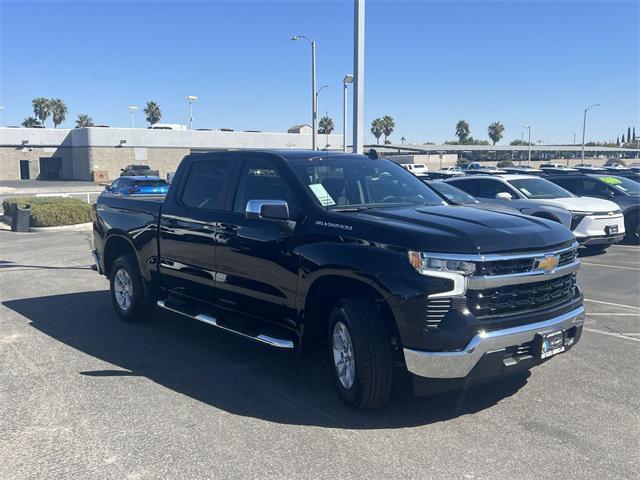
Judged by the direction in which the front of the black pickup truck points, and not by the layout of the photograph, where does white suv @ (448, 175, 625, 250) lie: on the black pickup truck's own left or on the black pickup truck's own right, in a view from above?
on the black pickup truck's own left

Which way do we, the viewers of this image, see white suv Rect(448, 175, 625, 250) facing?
facing the viewer and to the right of the viewer

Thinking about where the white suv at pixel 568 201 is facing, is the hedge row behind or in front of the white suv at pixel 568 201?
behind

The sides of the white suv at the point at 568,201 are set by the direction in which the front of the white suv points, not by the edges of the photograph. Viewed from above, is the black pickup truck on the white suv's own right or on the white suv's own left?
on the white suv's own right

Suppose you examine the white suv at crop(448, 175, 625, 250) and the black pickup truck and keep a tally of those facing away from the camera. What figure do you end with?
0

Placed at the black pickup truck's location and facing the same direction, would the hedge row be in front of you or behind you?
behind
